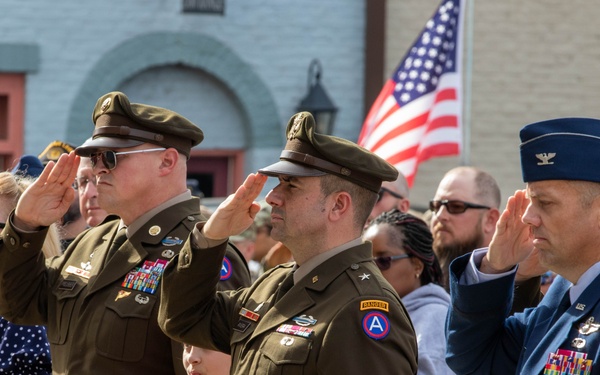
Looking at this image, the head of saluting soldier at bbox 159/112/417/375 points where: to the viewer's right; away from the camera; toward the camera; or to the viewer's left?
to the viewer's left

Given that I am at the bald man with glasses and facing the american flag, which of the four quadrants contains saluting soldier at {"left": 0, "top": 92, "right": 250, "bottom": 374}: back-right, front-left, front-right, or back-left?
back-left

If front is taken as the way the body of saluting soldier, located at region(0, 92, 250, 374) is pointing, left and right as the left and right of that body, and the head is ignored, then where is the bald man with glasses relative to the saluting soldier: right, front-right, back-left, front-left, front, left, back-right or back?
back

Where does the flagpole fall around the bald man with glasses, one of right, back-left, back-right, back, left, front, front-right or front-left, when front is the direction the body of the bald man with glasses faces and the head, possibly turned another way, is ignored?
back-right

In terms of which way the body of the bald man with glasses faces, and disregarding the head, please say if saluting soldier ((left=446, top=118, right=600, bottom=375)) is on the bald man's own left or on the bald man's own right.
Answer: on the bald man's own left

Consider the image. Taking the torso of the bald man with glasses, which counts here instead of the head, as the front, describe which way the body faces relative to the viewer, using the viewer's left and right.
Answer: facing the viewer and to the left of the viewer

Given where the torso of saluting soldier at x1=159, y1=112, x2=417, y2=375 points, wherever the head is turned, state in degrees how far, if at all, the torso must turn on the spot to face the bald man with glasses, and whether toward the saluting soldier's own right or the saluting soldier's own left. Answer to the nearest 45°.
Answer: approximately 135° to the saluting soldier's own right

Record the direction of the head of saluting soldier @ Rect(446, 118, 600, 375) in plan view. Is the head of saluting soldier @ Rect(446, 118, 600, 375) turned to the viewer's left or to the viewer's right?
to the viewer's left

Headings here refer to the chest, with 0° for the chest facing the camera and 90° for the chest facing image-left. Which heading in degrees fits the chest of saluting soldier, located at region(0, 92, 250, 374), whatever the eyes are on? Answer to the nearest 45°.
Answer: approximately 45°

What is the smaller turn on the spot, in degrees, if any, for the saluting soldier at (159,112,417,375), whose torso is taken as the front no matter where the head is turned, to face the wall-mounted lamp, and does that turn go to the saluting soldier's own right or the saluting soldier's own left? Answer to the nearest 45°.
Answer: approximately 135° to the saluting soldier's own right
